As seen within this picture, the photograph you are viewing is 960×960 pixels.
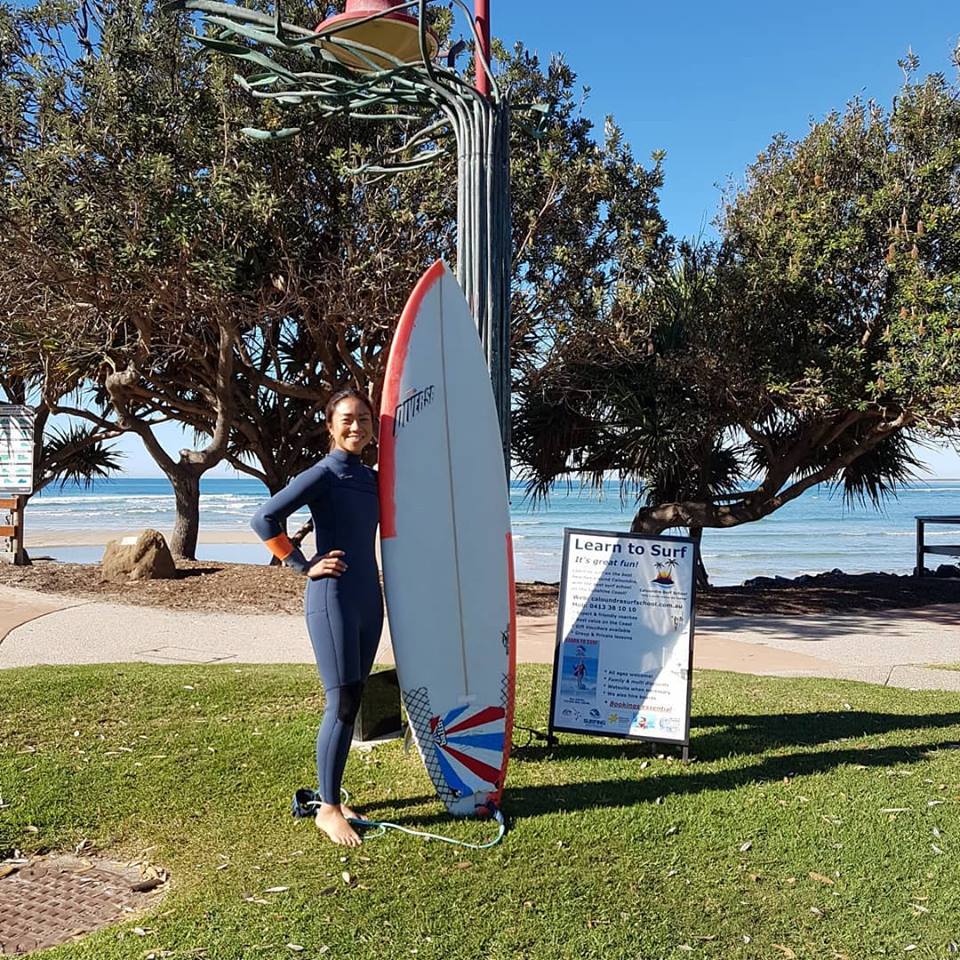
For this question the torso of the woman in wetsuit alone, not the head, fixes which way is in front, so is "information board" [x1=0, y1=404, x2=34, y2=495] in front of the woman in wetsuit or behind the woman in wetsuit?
behind

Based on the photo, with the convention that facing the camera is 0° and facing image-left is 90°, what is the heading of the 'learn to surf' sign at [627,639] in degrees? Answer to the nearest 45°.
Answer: approximately 0°

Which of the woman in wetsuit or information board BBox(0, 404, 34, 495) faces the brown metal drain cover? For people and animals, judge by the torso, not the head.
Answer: the information board

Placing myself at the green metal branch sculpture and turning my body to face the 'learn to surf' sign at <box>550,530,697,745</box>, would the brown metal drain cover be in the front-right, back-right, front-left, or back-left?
back-right

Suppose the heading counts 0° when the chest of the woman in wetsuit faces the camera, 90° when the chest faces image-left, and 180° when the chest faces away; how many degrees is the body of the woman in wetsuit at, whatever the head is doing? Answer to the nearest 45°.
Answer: approximately 315°

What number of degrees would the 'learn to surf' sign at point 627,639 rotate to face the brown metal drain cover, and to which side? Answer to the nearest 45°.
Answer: approximately 45° to its right

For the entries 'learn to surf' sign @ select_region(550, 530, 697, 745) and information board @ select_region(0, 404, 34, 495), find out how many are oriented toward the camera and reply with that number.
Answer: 2
